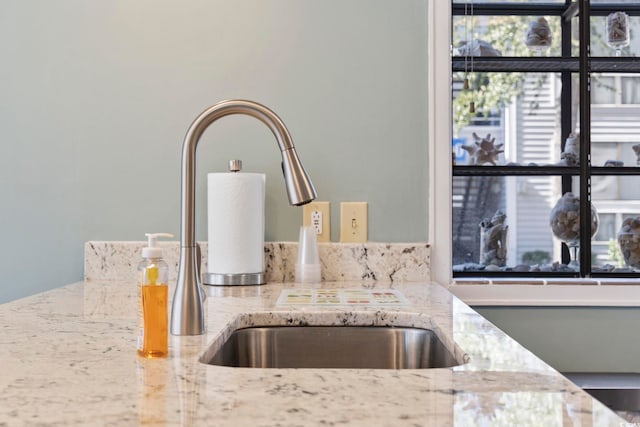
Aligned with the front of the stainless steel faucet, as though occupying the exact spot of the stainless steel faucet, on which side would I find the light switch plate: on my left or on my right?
on my left

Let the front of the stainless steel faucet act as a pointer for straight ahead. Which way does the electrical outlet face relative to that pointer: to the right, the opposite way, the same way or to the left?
to the right

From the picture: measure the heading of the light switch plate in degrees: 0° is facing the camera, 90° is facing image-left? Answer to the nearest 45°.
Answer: approximately 0°

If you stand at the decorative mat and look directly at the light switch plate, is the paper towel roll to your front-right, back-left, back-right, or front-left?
front-left

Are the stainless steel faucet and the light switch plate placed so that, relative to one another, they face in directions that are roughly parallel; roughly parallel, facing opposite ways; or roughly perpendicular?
roughly perpendicular

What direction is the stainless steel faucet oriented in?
to the viewer's right

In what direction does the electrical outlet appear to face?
toward the camera
